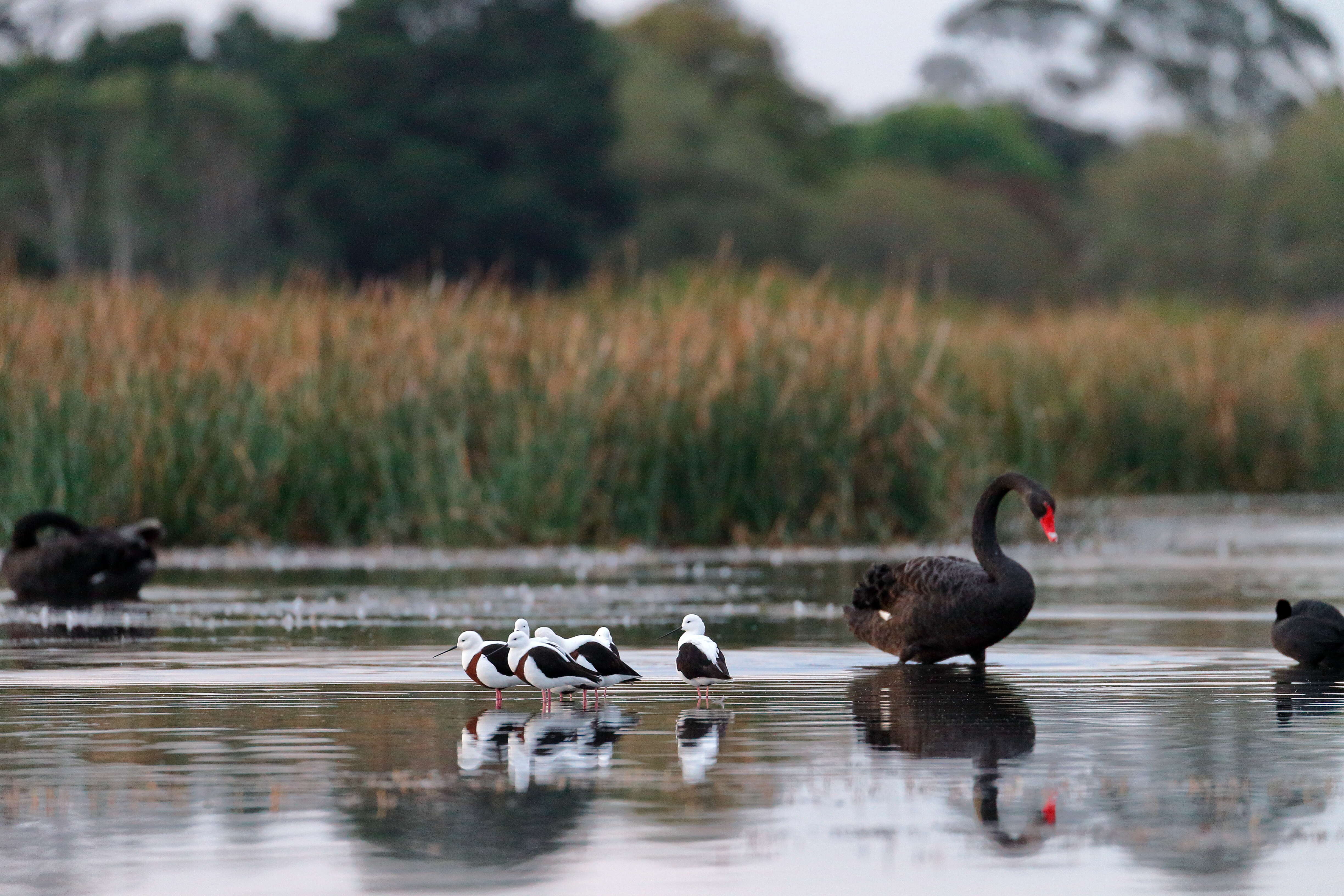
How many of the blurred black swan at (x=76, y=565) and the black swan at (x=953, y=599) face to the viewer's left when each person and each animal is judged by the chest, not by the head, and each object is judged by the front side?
1

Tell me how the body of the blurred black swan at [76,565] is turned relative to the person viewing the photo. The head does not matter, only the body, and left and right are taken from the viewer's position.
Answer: facing to the left of the viewer

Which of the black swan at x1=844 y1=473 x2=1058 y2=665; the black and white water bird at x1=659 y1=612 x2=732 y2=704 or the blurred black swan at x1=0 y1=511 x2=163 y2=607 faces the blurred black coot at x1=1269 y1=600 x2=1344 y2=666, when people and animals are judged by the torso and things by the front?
the black swan

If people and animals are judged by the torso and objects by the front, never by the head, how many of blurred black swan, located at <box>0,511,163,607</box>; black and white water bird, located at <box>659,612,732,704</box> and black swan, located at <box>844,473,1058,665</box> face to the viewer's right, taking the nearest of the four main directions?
1

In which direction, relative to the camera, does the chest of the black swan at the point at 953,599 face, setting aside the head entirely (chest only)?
to the viewer's right

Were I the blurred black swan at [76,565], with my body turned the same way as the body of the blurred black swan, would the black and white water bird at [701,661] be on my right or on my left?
on my left

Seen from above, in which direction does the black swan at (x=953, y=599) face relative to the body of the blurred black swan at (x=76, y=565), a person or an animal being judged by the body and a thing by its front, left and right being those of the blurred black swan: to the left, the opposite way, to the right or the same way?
the opposite way

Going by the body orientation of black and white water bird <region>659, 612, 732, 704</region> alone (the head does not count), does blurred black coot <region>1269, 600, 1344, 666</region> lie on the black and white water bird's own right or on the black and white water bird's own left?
on the black and white water bird's own right

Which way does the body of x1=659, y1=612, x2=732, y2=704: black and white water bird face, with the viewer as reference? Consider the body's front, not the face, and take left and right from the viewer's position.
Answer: facing away from the viewer and to the left of the viewer
